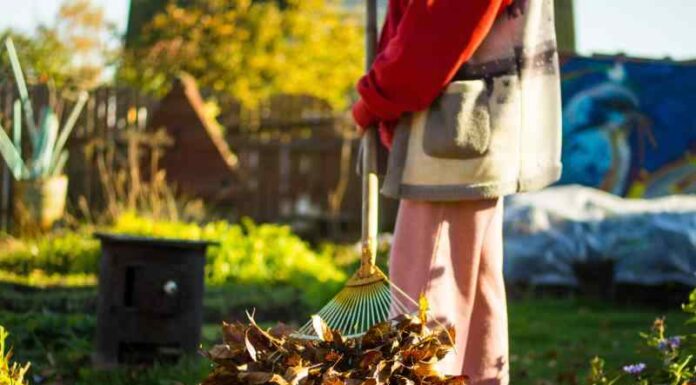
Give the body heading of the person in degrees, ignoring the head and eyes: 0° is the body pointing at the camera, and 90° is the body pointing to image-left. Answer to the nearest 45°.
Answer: approximately 90°

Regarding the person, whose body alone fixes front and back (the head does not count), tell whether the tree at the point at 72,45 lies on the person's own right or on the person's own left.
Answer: on the person's own right

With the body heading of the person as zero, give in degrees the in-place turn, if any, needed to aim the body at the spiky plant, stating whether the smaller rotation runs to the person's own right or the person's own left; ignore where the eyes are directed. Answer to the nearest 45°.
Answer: approximately 45° to the person's own right

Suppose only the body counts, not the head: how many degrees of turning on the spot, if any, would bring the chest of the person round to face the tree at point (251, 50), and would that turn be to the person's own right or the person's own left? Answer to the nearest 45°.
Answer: approximately 90° to the person's own right

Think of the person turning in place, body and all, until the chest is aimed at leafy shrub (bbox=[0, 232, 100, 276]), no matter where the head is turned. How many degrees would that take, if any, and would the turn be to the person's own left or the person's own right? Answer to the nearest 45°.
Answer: approximately 45° to the person's own right

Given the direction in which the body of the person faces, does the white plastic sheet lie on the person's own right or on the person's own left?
on the person's own right

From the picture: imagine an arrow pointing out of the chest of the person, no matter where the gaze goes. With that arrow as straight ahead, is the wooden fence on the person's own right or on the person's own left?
on the person's own right

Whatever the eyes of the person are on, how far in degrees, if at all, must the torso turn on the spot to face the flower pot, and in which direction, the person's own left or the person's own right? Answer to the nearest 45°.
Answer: approximately 45° to the person's own right
